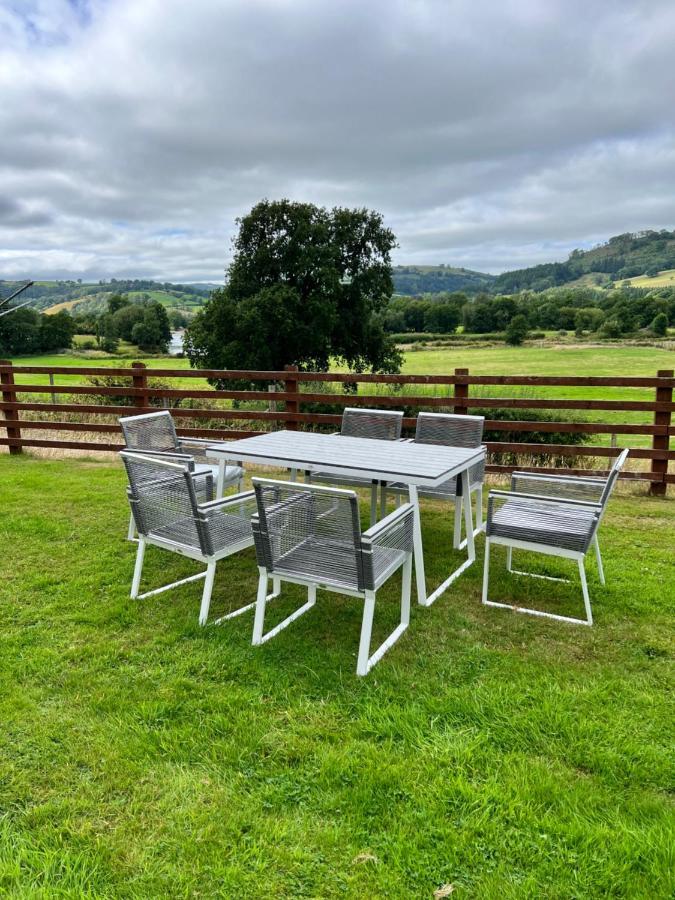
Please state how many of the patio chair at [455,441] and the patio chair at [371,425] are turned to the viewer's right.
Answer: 0

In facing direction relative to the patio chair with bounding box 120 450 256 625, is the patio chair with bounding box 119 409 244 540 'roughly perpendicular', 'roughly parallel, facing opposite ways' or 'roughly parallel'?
roughly perpendicular

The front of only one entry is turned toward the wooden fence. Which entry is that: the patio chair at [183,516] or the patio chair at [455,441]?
the patio chair at [183,516]

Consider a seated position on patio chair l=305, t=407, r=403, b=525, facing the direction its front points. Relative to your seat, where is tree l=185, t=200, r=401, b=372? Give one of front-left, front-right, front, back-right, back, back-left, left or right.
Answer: back-right

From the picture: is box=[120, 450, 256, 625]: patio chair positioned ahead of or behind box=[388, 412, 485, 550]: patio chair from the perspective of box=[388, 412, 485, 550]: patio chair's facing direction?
ahead

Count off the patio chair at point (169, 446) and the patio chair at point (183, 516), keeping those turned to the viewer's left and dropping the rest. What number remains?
0

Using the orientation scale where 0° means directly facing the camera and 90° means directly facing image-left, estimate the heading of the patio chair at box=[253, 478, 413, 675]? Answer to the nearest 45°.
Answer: approximately 225°

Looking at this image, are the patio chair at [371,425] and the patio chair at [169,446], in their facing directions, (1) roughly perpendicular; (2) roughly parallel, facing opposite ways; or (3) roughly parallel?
roughly perpendicular

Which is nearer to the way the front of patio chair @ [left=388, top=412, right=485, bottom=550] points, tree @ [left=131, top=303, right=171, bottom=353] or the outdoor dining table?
the outdoor dining table

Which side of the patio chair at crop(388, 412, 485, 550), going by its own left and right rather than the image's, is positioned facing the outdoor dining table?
front

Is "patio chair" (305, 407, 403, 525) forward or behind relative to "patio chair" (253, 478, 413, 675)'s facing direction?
forward

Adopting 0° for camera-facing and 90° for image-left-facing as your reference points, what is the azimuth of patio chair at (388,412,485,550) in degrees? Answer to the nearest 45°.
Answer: approximately 45°

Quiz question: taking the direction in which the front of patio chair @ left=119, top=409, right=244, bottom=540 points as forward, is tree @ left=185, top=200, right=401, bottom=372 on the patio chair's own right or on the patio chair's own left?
on the patio chair's own left

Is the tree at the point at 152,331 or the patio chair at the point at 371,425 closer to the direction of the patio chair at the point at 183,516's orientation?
the patio chair

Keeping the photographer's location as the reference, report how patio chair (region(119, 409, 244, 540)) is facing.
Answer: facing the viewer and to the right of the viewer

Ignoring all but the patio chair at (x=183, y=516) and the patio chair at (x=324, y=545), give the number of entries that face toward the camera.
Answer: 0

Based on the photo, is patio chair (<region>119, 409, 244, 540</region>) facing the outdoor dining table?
yes
